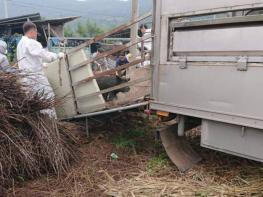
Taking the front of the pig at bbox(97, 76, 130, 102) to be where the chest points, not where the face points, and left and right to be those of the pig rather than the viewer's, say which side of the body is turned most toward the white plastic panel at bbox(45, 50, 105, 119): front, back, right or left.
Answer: back

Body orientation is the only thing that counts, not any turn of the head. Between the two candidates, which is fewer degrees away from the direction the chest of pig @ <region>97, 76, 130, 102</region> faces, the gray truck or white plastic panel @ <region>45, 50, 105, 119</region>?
the gray truck

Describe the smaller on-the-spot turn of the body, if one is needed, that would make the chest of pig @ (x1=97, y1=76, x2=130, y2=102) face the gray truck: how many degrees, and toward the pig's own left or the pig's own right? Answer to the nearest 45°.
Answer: approximately 45° to the pig's own right

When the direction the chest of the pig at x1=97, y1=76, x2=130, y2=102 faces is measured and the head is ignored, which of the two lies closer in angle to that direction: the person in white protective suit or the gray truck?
the gray truck

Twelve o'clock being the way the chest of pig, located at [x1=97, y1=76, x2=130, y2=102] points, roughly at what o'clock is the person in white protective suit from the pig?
The person in white protective suit is roughly at 6 o'clock from the pig.

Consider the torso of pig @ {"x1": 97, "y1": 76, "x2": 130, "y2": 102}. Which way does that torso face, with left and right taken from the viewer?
facing to the right of the viewer
